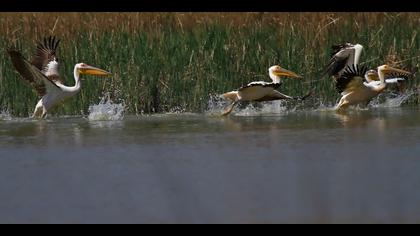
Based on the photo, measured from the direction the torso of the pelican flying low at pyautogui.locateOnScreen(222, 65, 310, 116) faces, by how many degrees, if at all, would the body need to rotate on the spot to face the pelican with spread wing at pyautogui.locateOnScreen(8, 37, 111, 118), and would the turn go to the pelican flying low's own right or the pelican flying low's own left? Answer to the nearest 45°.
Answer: approximately 180°

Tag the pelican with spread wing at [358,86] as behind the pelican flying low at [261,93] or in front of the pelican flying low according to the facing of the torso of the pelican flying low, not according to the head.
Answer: in front

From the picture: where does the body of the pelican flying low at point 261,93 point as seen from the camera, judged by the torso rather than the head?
to the viewer's right

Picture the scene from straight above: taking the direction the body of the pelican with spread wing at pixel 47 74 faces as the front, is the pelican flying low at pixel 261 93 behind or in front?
in front

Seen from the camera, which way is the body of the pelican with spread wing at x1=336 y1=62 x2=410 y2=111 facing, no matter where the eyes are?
to the viewer's right

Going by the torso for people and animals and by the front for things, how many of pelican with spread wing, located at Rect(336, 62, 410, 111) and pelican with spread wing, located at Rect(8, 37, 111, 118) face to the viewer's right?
2

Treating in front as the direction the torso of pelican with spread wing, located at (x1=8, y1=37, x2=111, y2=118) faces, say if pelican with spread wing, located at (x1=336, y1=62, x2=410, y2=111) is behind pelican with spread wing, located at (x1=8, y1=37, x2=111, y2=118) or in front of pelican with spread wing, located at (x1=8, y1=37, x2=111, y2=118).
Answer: in front

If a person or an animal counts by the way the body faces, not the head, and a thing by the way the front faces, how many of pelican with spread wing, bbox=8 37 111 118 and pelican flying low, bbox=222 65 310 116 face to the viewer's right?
2

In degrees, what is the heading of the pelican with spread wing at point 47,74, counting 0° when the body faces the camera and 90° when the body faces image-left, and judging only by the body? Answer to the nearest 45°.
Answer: approximately 270°
